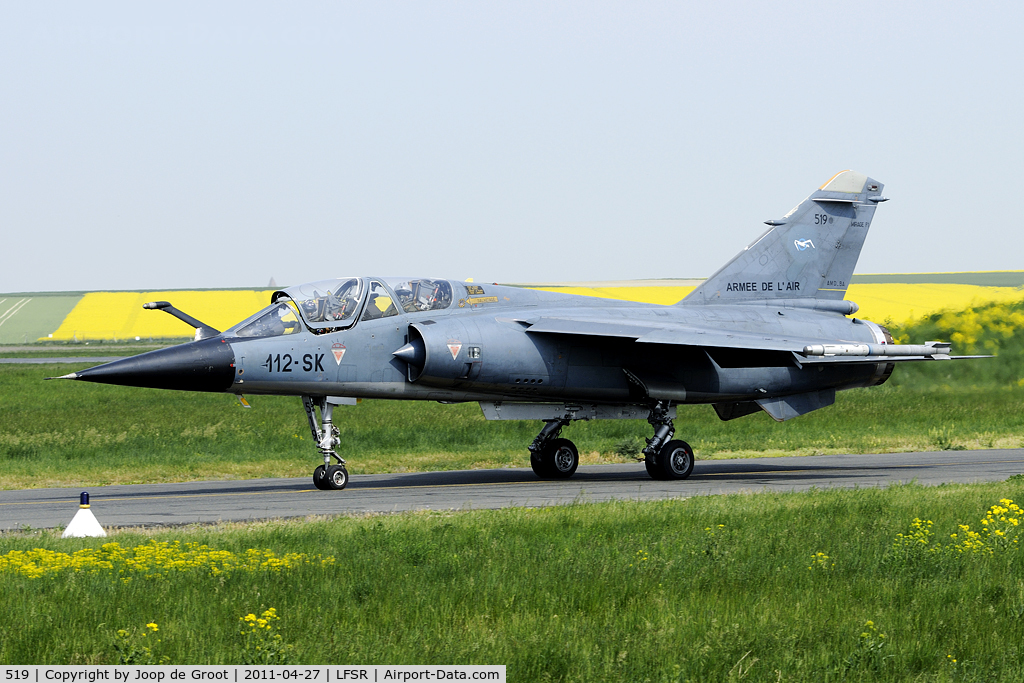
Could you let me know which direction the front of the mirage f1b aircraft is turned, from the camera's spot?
facing the viewer and to the left of the viewer

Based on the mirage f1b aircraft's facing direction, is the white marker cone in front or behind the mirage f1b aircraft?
in front
